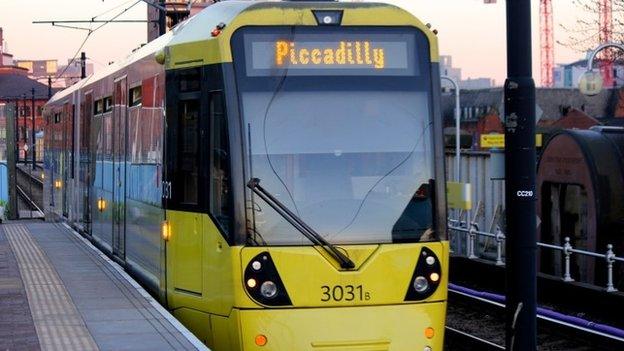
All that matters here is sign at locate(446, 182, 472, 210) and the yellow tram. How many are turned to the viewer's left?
0

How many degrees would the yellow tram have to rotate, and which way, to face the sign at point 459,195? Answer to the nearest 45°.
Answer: approximately 45° to its left

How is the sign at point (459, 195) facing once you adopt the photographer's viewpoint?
facing the viewer

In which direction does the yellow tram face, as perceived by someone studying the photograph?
facing the viewer and to the right of the viewer

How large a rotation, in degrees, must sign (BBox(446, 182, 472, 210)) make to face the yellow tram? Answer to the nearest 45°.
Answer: approximately 45° to its right

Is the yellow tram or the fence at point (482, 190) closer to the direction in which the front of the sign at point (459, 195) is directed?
the yellow tram

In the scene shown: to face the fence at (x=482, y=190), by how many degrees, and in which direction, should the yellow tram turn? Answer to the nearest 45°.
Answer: approximately 135° to its left

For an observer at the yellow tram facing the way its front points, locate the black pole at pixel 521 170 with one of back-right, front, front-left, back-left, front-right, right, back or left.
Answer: front-left
